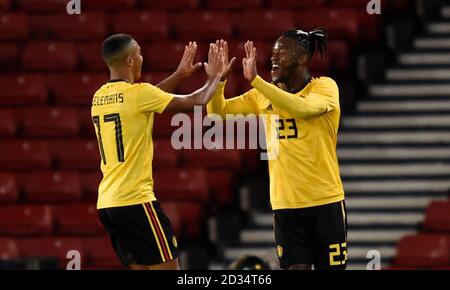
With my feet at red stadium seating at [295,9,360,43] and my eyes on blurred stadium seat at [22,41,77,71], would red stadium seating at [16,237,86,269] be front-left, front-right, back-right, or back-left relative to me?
front-left

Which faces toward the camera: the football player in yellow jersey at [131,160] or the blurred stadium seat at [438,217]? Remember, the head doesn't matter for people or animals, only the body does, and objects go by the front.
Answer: the blurred stadium seat

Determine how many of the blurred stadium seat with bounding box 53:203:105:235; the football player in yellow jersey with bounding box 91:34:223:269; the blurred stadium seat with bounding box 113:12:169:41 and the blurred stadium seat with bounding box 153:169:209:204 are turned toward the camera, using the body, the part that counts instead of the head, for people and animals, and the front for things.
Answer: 3

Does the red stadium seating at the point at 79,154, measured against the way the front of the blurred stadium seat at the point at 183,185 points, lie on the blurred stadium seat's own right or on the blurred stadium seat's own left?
on the blurred stadium seat's own right

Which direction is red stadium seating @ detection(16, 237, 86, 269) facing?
toward the camera

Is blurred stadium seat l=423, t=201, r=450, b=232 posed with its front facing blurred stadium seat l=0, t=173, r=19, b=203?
no

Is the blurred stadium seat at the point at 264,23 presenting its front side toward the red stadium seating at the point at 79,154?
no

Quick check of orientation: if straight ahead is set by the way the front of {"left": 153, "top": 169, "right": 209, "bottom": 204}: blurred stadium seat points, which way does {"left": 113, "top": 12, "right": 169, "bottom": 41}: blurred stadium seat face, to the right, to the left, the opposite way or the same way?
the same way

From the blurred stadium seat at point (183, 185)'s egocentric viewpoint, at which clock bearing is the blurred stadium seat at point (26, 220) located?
the blurred stadium seat at point (26, 220) is roughly at 3 o'clock from the blurred stadium seat at point (183, 185).

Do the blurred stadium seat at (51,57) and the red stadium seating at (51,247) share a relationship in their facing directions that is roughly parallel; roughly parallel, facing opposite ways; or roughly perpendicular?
roughly parallel

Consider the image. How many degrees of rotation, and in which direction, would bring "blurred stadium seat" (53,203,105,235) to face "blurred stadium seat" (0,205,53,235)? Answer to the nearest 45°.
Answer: approximately 90° to its right

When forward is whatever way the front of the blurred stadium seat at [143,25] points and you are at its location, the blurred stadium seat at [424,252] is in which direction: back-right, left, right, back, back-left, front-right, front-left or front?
front-left

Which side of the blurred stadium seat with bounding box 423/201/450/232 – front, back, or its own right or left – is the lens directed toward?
front

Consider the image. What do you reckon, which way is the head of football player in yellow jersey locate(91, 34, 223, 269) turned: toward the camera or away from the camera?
away from the camera

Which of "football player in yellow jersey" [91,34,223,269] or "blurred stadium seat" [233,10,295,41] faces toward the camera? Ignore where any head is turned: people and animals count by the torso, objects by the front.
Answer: the blurred stadium seat
